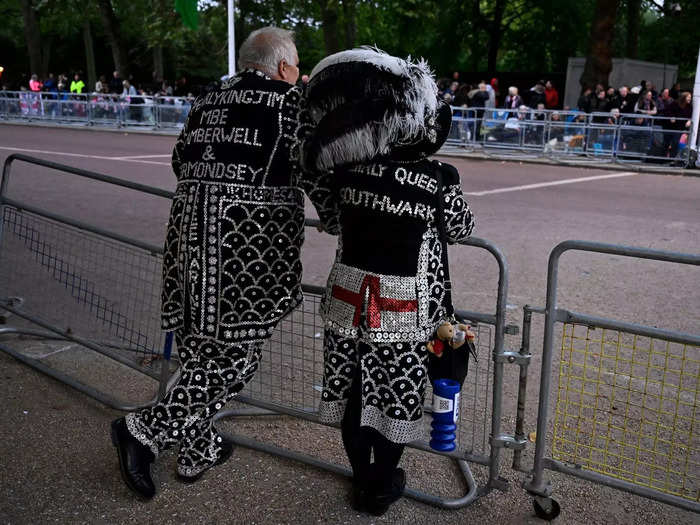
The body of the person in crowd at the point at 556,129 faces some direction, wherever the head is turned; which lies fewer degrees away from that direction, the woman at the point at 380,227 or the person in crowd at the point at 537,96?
the woman

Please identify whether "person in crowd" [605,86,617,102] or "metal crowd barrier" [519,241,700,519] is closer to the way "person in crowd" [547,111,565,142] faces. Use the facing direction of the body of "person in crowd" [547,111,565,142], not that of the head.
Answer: the metal crowd barrier

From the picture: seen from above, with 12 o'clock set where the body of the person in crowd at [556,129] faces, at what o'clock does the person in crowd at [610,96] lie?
the person in crowd at [610,96] is roughly at 7 o'clock from the person in crowd at [556,129].

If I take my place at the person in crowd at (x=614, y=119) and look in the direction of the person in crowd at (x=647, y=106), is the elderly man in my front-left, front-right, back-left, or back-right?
back-right

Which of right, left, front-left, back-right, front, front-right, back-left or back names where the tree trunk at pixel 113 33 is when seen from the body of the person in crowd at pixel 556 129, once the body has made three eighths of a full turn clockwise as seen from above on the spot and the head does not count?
front

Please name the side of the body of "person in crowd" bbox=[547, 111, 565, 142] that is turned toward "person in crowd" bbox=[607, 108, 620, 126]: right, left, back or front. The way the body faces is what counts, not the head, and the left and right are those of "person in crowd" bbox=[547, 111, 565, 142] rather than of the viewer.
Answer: left

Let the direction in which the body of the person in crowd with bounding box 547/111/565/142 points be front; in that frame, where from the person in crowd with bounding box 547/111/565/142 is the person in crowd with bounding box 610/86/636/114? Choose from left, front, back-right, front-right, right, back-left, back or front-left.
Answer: back-left

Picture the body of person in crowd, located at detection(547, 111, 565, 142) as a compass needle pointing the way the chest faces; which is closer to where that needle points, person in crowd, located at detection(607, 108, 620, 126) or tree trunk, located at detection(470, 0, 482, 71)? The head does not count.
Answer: the person in crowd

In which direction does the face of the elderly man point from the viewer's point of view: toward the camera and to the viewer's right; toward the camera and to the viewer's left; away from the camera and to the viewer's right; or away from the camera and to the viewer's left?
away from the camera and to the viewer's right

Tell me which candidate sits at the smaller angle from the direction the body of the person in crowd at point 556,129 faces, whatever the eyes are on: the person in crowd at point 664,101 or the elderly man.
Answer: the elderly man

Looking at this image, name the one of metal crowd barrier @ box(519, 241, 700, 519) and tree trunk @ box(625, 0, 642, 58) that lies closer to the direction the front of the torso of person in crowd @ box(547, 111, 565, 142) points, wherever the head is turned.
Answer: the metal crowd barrier

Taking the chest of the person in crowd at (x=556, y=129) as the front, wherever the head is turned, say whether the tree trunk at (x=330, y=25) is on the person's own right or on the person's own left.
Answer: on the person's own right

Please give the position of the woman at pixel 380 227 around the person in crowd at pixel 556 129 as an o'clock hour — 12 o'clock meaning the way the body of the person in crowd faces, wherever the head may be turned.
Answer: The woman is roughly at 12 o'clock from the person in crowd.

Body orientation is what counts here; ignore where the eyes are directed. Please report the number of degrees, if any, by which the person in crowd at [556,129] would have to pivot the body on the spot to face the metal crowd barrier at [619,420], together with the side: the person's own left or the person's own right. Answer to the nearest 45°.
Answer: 0° — they already face it

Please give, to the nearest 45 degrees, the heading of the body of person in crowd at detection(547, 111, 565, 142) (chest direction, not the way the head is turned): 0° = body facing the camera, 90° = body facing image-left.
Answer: approximately 0°

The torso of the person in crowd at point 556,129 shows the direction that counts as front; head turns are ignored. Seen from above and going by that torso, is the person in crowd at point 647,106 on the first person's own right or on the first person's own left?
on the first person's own left
